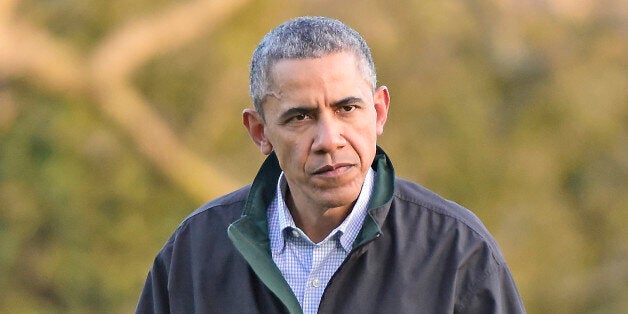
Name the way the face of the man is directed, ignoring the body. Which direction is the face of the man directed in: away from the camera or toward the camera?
toward the camera

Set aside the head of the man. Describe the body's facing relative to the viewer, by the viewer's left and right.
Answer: facing the viewer
